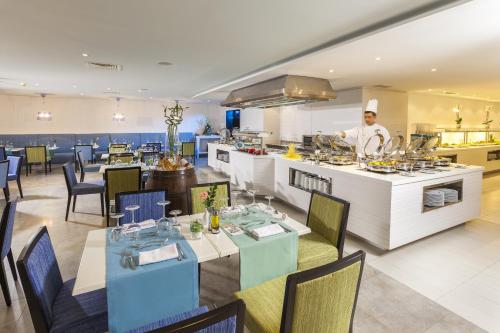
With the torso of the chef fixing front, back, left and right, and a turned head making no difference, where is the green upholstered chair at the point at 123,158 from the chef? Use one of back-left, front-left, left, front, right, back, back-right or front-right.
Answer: front-right

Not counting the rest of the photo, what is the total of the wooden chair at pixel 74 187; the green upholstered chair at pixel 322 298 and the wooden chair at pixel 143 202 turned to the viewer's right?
1

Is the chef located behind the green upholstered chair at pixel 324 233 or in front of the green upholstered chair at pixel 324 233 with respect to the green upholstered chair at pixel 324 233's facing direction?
behind

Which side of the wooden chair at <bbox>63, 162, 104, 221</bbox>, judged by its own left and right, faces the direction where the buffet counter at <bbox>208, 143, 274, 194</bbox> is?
front

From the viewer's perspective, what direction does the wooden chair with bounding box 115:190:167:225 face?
toward the camera

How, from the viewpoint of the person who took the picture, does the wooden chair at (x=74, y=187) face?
facing to the right of the viewer

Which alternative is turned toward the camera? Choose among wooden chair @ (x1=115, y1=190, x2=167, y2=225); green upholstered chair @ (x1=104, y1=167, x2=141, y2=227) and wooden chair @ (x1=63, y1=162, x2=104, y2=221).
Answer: wooden chair @ (x1=115, y1=190, x2=167, y2=225)

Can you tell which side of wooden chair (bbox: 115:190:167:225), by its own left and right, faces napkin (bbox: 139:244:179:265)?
front

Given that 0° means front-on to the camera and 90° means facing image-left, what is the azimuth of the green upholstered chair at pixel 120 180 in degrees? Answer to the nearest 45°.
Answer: approximately 180°

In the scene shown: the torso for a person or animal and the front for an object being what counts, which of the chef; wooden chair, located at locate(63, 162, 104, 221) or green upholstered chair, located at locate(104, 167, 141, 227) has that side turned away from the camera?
the green upholstered chair

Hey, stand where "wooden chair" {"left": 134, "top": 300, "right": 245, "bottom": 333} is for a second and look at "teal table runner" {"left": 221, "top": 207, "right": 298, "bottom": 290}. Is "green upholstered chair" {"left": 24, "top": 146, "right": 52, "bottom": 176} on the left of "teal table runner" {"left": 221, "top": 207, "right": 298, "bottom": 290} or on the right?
left

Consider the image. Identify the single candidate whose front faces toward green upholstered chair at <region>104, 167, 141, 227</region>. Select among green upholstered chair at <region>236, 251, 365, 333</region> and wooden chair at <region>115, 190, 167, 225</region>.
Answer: green upholstered chair at <region>236, 251, 365, 333</region>

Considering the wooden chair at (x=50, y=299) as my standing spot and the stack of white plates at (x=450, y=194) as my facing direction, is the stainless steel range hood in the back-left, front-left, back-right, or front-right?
front-left

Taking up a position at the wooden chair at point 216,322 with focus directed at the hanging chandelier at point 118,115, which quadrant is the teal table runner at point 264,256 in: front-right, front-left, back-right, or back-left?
front-right
